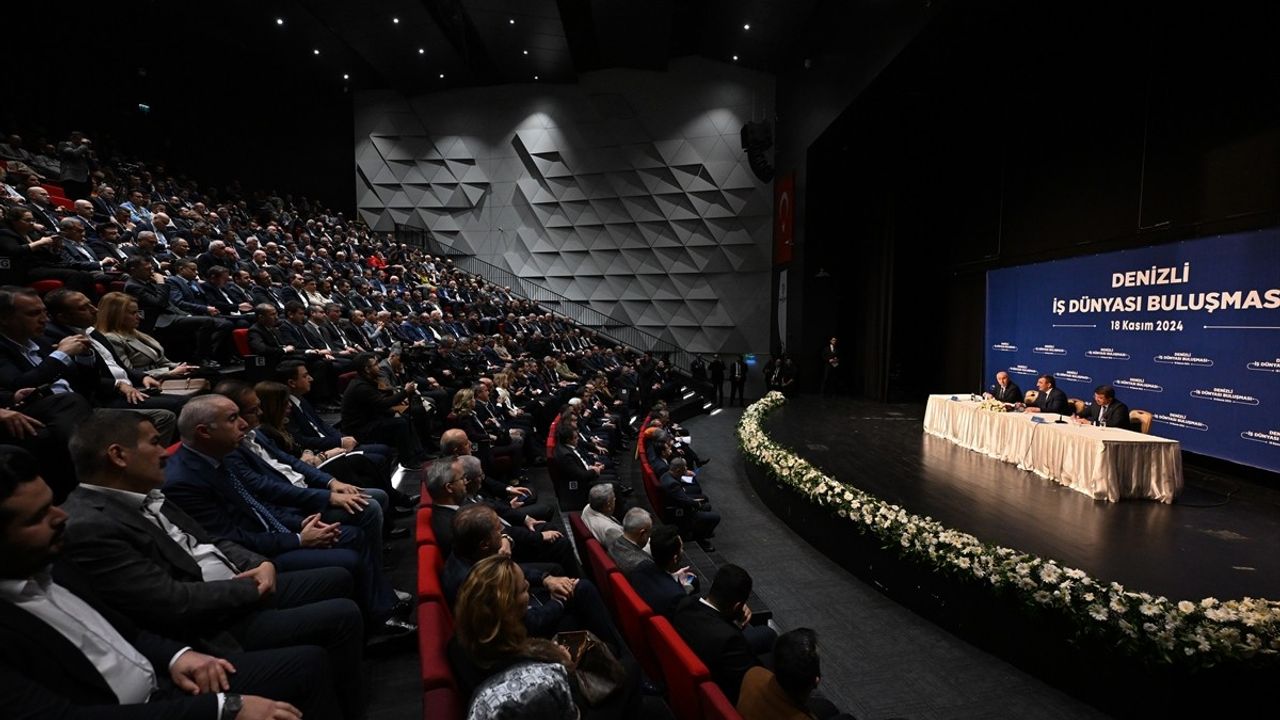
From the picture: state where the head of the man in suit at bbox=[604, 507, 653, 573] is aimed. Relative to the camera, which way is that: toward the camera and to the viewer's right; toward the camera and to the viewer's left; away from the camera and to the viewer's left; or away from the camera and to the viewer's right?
away from the camera and to the viewer's right

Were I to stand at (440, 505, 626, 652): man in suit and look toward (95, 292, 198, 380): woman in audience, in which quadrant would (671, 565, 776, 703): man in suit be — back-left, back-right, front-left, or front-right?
back-right

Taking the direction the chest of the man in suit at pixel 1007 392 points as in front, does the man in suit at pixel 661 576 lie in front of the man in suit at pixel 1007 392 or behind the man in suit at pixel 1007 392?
in front

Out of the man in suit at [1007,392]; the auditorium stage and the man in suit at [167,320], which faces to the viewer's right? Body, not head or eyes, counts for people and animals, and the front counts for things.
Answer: the man in suit at [167,320]

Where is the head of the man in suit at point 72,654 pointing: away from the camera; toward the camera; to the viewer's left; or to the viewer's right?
to the viewer's right

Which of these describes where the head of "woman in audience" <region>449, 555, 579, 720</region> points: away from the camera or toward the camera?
away from the camera

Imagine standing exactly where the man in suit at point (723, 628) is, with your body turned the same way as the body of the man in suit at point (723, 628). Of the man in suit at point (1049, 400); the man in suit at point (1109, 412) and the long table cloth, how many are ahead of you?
3

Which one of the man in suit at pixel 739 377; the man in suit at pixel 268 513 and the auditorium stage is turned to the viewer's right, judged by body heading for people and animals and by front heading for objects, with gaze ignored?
the man in suit at pixel 268 513

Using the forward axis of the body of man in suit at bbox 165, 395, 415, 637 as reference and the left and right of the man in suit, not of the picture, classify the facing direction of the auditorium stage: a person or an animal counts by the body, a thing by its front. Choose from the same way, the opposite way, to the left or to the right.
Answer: the opposite way

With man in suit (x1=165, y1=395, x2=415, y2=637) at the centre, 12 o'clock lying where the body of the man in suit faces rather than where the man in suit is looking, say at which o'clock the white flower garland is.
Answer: The white flower garland is roughly at 1 o'clock from the man in suit.

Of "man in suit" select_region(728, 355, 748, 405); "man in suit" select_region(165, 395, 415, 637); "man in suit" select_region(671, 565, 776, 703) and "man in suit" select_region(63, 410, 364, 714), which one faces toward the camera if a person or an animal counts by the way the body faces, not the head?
"man in suit" select_region(728, 355, 748, 405)

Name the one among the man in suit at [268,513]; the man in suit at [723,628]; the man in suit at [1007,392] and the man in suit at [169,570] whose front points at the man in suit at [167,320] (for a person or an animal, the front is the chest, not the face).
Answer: the man in suit at [1007,392]

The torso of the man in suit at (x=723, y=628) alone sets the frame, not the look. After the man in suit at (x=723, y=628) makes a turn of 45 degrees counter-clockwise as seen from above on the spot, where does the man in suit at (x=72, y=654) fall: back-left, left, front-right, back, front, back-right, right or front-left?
back-left

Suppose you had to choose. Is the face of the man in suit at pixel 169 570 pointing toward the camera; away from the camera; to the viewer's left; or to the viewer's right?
to the viewer's right

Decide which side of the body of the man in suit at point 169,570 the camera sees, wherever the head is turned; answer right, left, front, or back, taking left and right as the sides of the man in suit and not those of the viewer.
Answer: right

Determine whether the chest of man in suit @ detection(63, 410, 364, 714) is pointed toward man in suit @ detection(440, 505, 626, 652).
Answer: yes

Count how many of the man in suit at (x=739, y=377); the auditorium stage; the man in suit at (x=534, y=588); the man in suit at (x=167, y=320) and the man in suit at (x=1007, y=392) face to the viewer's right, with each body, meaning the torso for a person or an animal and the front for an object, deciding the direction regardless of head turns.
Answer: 2

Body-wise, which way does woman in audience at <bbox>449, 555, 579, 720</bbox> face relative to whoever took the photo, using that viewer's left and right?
facing away from the viewer and to the right of the viewer

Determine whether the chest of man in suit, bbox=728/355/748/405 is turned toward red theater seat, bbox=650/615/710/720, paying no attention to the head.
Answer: yes
